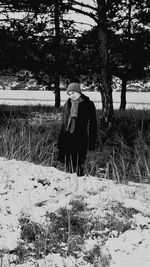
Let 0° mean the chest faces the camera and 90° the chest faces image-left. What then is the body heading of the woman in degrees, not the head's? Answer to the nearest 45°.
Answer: approximately 45°

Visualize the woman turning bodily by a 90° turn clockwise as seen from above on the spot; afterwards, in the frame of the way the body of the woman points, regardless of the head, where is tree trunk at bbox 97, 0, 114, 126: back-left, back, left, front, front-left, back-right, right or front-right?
front-right
